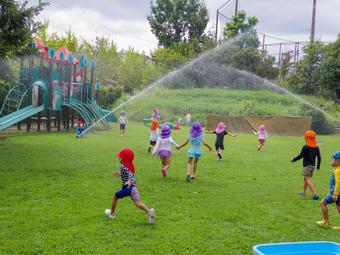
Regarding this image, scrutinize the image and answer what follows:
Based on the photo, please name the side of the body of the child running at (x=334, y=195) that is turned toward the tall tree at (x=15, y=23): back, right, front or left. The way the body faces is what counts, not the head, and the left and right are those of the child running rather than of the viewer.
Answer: front

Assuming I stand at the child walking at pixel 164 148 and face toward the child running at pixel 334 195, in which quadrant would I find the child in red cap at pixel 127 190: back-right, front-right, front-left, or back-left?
front-right

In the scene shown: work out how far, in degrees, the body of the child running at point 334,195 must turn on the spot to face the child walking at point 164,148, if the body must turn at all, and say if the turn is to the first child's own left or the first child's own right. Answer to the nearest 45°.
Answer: approximately 45° to the first child's own right

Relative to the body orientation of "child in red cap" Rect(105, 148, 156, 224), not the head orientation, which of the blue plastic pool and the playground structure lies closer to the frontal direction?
the playground structure

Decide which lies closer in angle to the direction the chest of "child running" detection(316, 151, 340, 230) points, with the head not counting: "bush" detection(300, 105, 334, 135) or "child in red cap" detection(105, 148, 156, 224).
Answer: the child in red cap

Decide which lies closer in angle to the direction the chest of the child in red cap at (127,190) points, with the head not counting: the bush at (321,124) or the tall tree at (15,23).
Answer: the tall tree

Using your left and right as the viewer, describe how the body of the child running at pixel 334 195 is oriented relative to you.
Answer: facing to the left of the viewer

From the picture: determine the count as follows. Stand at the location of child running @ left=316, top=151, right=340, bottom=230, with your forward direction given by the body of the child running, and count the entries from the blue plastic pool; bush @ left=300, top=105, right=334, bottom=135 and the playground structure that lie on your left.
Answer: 1

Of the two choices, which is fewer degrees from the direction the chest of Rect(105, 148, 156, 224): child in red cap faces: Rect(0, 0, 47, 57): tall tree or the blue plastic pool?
the tall tree

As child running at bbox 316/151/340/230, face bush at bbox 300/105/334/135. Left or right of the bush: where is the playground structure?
left

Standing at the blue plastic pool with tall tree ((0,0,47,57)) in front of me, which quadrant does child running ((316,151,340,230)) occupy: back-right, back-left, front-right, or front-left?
front-right

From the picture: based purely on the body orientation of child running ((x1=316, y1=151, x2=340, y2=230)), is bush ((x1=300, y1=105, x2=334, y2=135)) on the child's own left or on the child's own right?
on the child's own right
